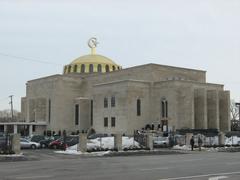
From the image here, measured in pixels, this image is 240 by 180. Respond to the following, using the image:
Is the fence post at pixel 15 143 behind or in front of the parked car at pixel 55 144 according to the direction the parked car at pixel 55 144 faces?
in front

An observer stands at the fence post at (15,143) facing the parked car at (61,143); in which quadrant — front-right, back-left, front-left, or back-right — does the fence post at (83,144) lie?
front-right

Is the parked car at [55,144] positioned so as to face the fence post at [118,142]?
no

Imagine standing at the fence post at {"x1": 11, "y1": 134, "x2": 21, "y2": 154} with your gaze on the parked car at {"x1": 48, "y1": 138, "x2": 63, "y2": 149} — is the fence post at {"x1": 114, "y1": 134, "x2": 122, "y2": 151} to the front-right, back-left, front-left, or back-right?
front-right

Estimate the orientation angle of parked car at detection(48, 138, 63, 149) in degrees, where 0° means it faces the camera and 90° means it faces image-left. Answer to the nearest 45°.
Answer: approximately 45°
